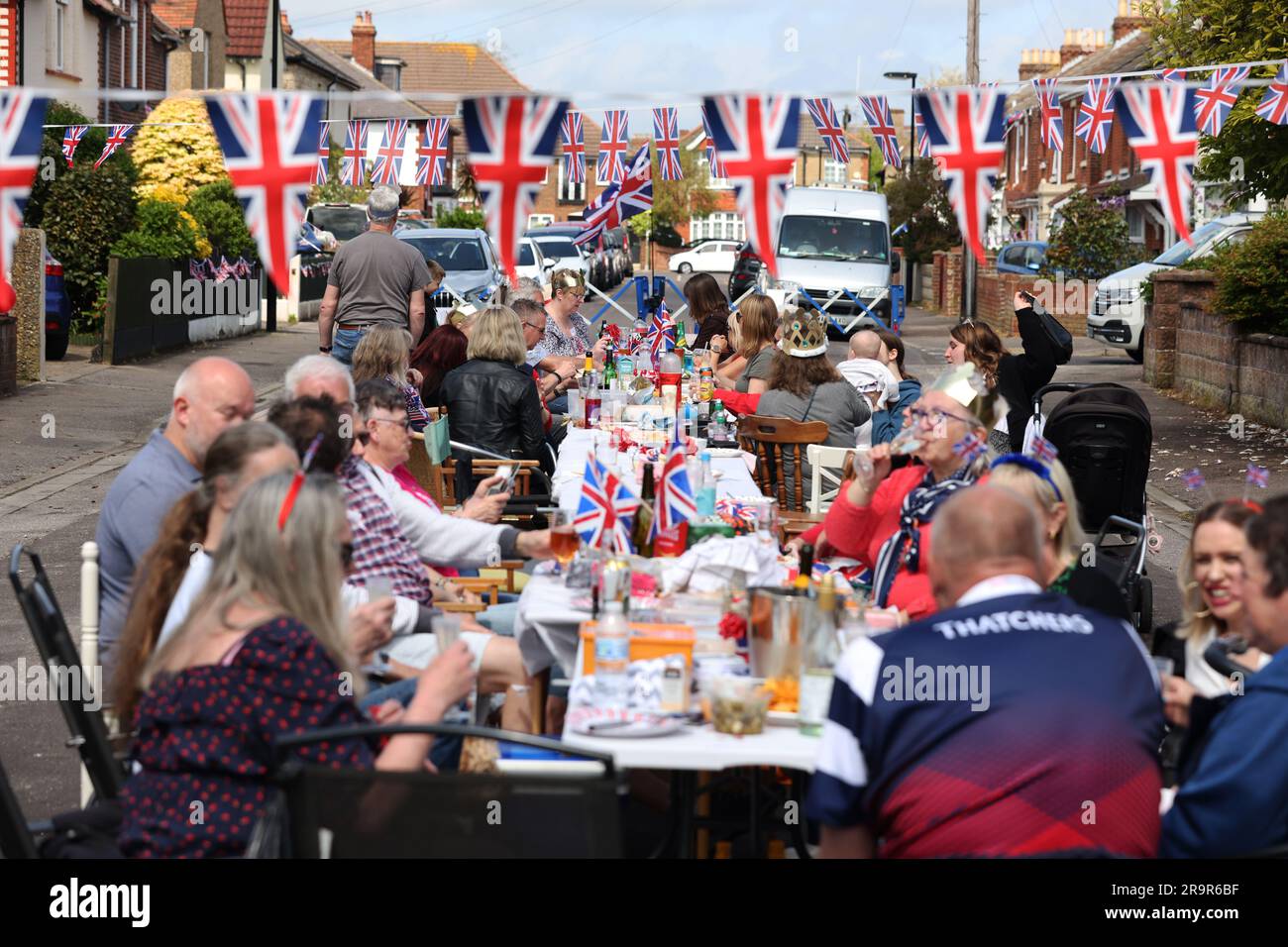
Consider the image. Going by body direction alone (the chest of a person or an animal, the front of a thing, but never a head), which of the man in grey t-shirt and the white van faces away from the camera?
the man in grey t-shirt

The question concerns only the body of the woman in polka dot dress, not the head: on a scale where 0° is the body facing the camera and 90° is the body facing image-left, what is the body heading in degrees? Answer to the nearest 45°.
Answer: approximately 225°

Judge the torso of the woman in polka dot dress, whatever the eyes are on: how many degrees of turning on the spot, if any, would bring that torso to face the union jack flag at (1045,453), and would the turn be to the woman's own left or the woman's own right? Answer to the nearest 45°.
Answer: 0° — they already face it

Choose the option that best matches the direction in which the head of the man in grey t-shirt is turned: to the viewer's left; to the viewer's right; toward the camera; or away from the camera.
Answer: away from the camera

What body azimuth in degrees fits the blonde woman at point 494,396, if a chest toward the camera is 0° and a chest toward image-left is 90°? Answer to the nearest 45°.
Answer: approximately 225°

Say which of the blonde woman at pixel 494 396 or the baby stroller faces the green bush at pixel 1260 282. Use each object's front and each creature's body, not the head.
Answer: the blonde woman

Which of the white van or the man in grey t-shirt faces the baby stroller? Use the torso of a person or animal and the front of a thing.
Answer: the white van

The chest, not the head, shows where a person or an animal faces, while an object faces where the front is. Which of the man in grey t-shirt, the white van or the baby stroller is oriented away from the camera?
the man in grey t-shirt

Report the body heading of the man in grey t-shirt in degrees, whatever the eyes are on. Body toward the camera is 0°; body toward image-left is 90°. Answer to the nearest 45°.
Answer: approximately 180°
